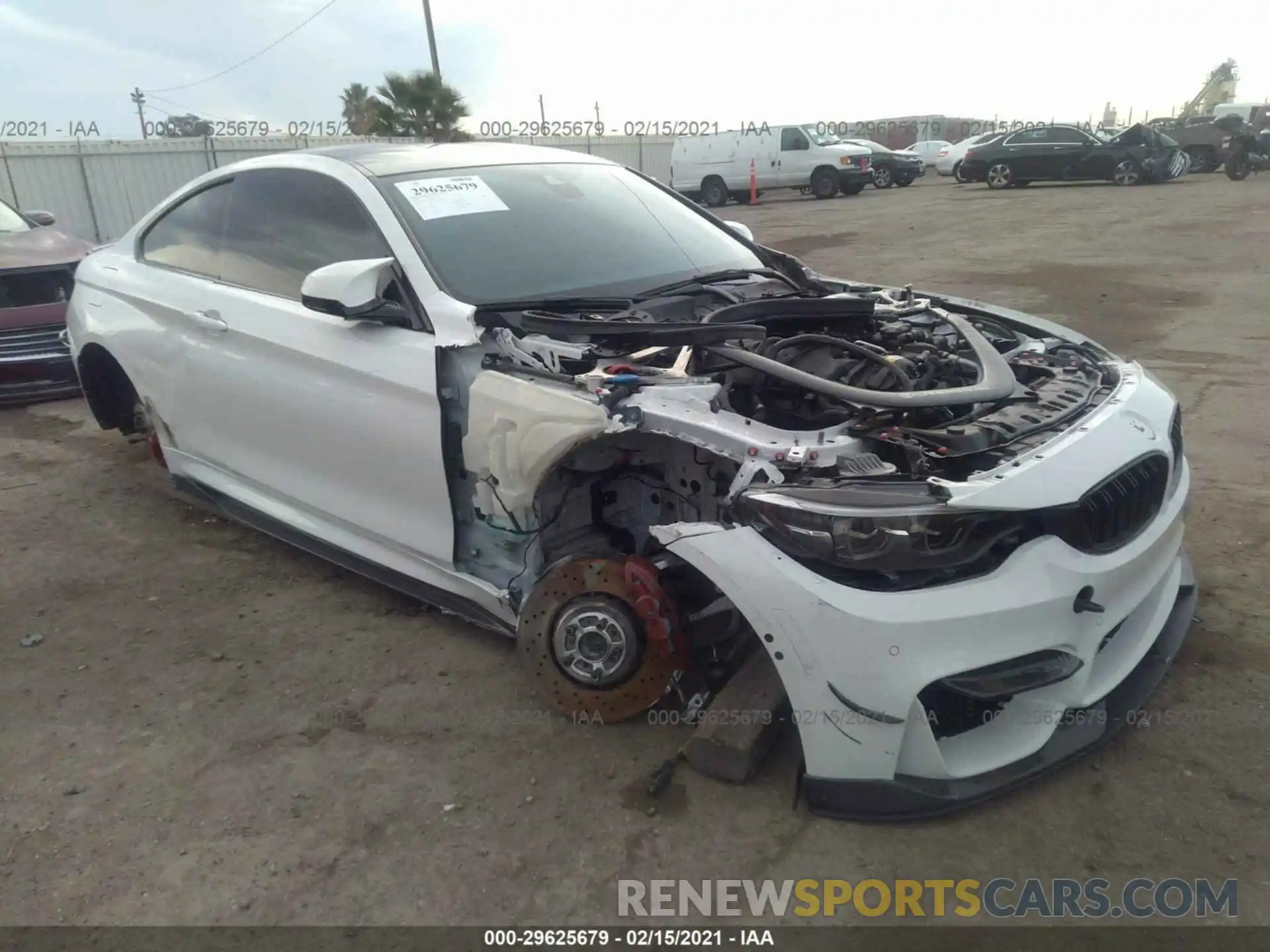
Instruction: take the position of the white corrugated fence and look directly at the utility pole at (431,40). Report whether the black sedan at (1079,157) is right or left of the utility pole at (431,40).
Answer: right

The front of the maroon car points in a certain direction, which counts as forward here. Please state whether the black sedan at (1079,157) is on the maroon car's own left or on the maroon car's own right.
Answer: on the maroon car's own left

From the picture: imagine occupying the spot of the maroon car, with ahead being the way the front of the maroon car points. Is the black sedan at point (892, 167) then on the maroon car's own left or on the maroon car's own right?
on the maroon car's own left

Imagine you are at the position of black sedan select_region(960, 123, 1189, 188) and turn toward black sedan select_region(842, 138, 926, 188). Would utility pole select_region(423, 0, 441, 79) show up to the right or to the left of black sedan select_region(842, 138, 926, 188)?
left

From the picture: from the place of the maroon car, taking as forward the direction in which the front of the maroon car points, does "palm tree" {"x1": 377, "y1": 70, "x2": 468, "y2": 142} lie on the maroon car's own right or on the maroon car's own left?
on the maroon car's own left

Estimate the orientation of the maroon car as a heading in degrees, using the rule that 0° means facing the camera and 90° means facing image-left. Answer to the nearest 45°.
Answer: approximately 315°

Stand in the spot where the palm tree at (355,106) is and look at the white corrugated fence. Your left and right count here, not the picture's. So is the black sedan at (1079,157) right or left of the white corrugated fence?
left
